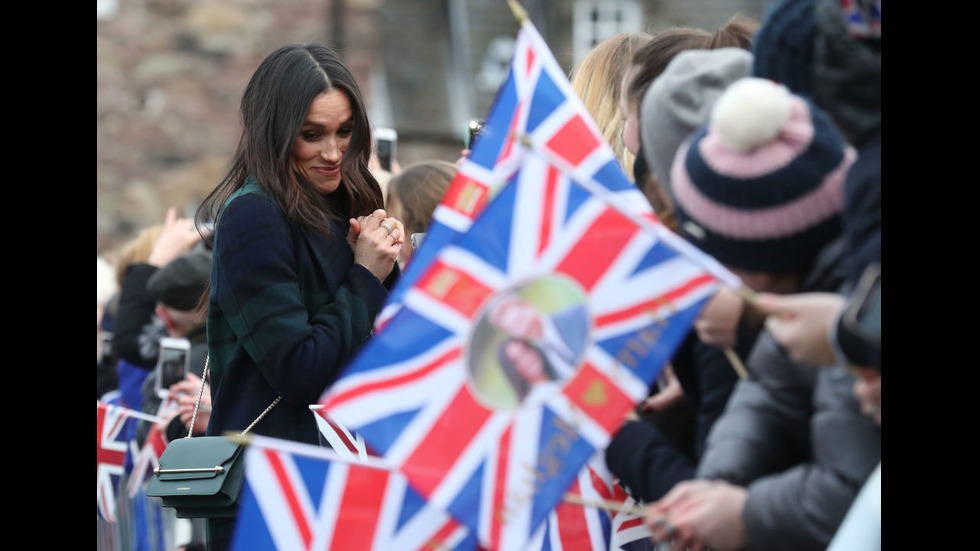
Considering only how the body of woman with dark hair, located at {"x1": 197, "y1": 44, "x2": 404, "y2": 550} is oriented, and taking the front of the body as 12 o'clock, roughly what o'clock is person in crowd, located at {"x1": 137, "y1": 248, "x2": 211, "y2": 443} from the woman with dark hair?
The person in crowd is roughly at 7 o'clock from the woman with dark hair.

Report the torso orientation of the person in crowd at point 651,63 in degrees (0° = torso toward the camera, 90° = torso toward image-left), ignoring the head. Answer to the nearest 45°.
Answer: approximately 90°

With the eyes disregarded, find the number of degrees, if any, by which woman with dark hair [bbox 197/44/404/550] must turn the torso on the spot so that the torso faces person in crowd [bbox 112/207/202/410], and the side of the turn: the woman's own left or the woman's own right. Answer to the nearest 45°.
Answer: approximately 135° to the woman's own left

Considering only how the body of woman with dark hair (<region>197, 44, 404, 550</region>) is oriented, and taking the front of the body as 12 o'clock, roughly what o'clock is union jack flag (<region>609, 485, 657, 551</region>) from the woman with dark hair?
The union jack flag is roughly at 12 o'clock from the woman with dark hair.

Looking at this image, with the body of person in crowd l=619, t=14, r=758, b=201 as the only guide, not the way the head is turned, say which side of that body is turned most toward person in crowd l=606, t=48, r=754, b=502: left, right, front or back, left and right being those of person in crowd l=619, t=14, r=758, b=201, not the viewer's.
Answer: left

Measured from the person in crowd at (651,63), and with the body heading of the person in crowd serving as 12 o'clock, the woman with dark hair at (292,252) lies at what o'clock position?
The woman with dark hair is roughly at 12 o'clock from the person in crowd.

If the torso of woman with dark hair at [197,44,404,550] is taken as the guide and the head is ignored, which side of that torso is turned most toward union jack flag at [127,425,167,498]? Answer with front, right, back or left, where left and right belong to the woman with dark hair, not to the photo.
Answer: back

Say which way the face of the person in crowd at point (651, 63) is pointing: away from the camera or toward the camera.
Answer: away from the camera

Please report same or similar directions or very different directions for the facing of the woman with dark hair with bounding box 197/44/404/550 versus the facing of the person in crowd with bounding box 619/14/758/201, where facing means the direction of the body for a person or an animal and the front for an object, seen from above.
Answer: very different directions

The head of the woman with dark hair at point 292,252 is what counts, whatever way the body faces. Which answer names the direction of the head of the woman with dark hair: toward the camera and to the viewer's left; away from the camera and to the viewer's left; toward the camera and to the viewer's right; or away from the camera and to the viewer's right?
toward the camera and to the viewer's right

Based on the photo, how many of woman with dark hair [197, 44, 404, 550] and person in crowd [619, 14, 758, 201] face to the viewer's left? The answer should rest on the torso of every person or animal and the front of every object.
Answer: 1
